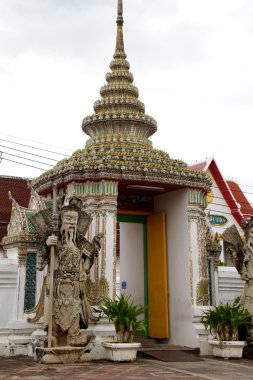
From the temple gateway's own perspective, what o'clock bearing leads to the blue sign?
The blue sign is roughly at 8 o'clock from the temple gateway.

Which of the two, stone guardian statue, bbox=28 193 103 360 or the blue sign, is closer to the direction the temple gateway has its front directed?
the stone guardian statue

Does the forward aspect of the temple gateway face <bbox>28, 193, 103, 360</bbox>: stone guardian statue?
no

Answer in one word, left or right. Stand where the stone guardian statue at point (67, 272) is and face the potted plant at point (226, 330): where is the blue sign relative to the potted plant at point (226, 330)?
left

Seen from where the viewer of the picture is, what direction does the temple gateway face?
facing the viewer and to the right of the viewer

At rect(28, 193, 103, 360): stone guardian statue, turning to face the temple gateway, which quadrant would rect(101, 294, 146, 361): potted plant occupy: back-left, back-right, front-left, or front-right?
front-right
